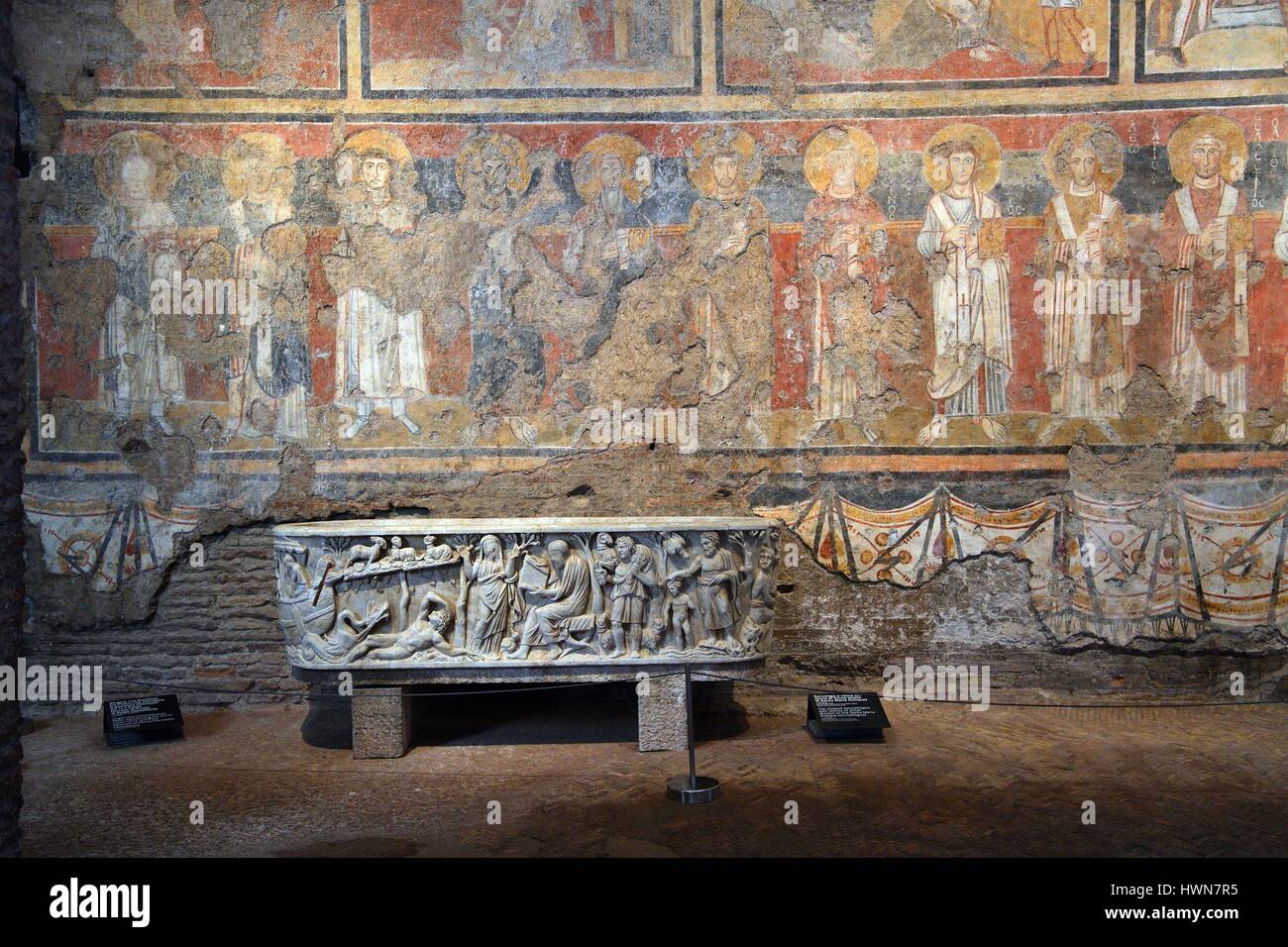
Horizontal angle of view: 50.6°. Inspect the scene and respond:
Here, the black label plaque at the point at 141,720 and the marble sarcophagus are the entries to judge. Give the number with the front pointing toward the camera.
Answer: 2

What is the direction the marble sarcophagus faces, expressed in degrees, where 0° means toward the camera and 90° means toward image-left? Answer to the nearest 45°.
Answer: approximately 0°

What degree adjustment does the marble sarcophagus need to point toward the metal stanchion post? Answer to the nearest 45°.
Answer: approximately 45° to its left

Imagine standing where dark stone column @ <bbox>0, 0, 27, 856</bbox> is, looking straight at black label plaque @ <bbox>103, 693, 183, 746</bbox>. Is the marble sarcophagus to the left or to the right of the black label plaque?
right

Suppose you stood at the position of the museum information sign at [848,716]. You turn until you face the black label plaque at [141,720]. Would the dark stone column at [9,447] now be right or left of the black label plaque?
left

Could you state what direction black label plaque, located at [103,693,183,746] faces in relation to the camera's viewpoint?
facing the viewer

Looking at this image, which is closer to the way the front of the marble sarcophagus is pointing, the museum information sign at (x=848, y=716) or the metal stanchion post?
the metal stanchion post

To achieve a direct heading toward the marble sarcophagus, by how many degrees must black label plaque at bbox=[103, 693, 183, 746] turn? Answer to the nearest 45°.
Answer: approximately 45° to its left

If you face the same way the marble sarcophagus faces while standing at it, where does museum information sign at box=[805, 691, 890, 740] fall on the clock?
The museum information sign is roughly at 9 o'clock from the marble sarcophagus.

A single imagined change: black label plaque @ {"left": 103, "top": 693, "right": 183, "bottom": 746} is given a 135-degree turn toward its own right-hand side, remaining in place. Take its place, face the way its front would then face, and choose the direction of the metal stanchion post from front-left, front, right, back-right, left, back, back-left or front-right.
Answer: back

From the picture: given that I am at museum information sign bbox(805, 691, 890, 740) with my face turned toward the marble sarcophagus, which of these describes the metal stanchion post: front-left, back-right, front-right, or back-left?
front-left

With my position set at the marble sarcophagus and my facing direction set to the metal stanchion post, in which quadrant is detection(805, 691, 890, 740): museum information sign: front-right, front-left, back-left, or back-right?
front-left

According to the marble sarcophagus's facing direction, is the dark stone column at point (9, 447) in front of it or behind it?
in front
